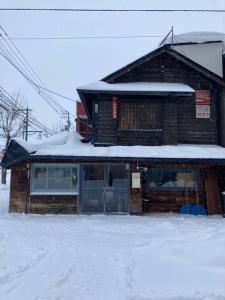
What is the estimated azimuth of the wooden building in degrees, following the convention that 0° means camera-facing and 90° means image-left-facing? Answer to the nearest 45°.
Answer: approximately 0°

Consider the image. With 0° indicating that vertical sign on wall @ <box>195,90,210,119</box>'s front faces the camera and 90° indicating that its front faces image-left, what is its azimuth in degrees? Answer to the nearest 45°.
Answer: approximately 0°
